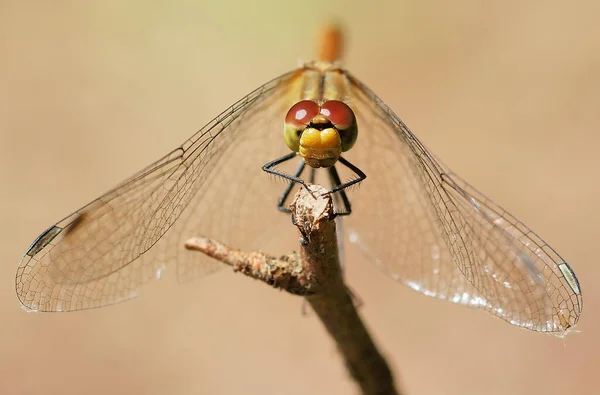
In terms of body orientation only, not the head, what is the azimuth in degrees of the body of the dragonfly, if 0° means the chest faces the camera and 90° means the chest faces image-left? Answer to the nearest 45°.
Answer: approximately 0°
